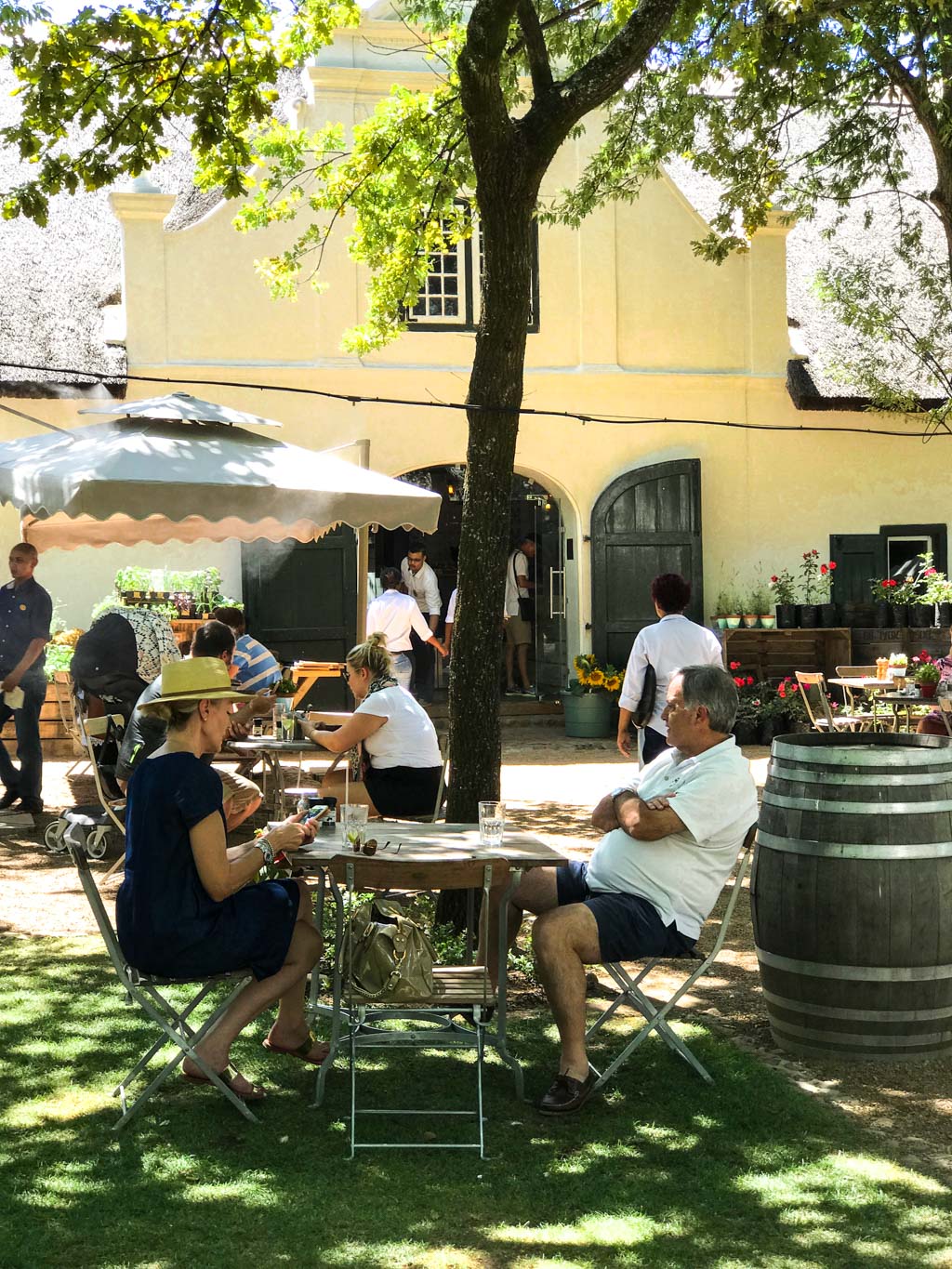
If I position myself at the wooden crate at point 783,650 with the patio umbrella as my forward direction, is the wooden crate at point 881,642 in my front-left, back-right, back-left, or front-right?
back-left

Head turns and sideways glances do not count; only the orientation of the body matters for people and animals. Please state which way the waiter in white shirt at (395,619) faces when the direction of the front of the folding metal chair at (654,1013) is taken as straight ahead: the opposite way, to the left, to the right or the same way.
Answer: to the right

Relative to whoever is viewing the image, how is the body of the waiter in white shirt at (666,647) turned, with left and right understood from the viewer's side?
facing away from the viewer

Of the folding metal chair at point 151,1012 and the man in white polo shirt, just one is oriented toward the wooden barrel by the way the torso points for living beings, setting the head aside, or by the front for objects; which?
the folding metal chair

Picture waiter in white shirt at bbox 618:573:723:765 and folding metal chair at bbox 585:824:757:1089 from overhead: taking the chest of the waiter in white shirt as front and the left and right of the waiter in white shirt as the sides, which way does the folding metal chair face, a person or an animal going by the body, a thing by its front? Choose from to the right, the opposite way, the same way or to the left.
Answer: to the left

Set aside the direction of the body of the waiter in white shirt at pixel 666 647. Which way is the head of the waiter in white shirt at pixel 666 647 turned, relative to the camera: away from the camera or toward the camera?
away from the camera

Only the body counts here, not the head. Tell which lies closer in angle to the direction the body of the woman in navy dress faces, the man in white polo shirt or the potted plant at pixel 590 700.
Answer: the man in white polo shirt

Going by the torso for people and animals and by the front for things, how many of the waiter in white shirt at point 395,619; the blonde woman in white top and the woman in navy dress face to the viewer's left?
1

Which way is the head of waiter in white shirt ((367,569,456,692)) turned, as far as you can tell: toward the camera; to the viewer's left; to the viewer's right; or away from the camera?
away from the camera

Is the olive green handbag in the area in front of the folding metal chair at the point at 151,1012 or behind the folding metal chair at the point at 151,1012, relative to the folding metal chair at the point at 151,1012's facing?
in front

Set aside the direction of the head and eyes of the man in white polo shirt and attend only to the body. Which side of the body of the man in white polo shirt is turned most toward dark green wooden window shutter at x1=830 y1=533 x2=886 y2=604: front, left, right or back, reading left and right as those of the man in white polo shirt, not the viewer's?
right

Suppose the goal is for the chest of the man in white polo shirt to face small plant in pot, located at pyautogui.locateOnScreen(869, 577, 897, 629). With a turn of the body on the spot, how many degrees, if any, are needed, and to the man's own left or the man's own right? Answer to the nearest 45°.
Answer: approximately 90° to the man's own right

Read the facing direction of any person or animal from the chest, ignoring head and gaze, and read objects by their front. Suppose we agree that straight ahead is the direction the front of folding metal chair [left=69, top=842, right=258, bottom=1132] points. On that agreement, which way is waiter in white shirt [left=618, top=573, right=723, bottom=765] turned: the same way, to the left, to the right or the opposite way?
to the left

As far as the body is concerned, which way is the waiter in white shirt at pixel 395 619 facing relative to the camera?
away from the camera

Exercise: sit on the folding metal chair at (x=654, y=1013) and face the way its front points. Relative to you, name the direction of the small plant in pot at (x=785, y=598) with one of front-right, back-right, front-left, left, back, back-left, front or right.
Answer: right

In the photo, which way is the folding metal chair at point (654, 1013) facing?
to the viewer's left

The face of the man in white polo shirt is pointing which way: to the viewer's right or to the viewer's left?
to the viewer's left

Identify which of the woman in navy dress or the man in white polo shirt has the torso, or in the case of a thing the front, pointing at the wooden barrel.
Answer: the woman in navy dress

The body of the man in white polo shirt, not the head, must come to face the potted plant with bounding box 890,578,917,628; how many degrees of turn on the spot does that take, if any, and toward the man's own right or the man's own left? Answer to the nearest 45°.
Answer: approximately 90° to the man's own right
